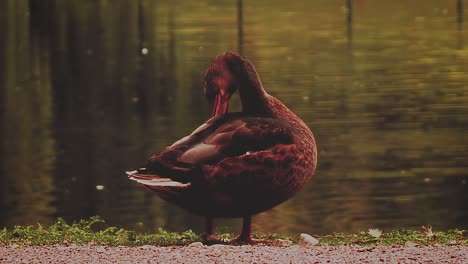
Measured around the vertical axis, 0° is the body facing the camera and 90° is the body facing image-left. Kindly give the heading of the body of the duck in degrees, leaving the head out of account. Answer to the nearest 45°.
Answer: approximately 270°

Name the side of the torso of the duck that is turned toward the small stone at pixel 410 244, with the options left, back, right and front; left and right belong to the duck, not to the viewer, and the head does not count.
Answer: front

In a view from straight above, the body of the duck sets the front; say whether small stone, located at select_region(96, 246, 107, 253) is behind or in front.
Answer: behind
